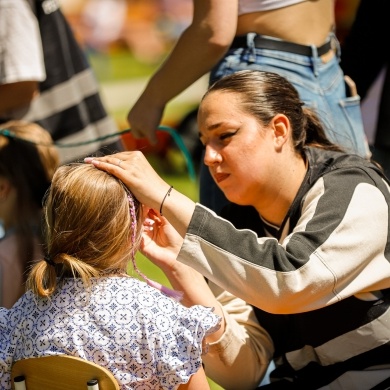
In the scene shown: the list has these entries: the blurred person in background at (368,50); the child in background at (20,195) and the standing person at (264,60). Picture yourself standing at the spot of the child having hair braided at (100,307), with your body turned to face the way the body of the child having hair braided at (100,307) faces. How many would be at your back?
0

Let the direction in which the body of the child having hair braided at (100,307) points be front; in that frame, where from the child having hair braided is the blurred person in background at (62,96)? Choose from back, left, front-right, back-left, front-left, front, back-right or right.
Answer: front-left

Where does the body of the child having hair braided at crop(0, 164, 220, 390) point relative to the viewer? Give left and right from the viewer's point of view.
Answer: facing away from the viewer and to the right of the viewer

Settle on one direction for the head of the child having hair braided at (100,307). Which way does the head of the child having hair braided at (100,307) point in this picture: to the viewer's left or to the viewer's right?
to the viewer's right

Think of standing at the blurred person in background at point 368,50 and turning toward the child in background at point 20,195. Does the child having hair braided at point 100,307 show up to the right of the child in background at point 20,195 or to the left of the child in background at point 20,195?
left

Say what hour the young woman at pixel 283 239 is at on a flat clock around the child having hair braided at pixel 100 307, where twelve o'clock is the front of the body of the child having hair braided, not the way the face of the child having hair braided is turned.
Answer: The young woman is roughly at 1 o'clock from the child having hair braided.

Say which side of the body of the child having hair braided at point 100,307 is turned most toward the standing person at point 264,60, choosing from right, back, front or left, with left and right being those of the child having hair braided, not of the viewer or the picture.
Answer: front

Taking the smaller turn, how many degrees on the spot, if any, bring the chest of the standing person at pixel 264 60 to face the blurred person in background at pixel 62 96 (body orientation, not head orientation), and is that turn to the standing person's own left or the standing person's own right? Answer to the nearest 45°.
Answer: approximately 45° to the standing person's own right
